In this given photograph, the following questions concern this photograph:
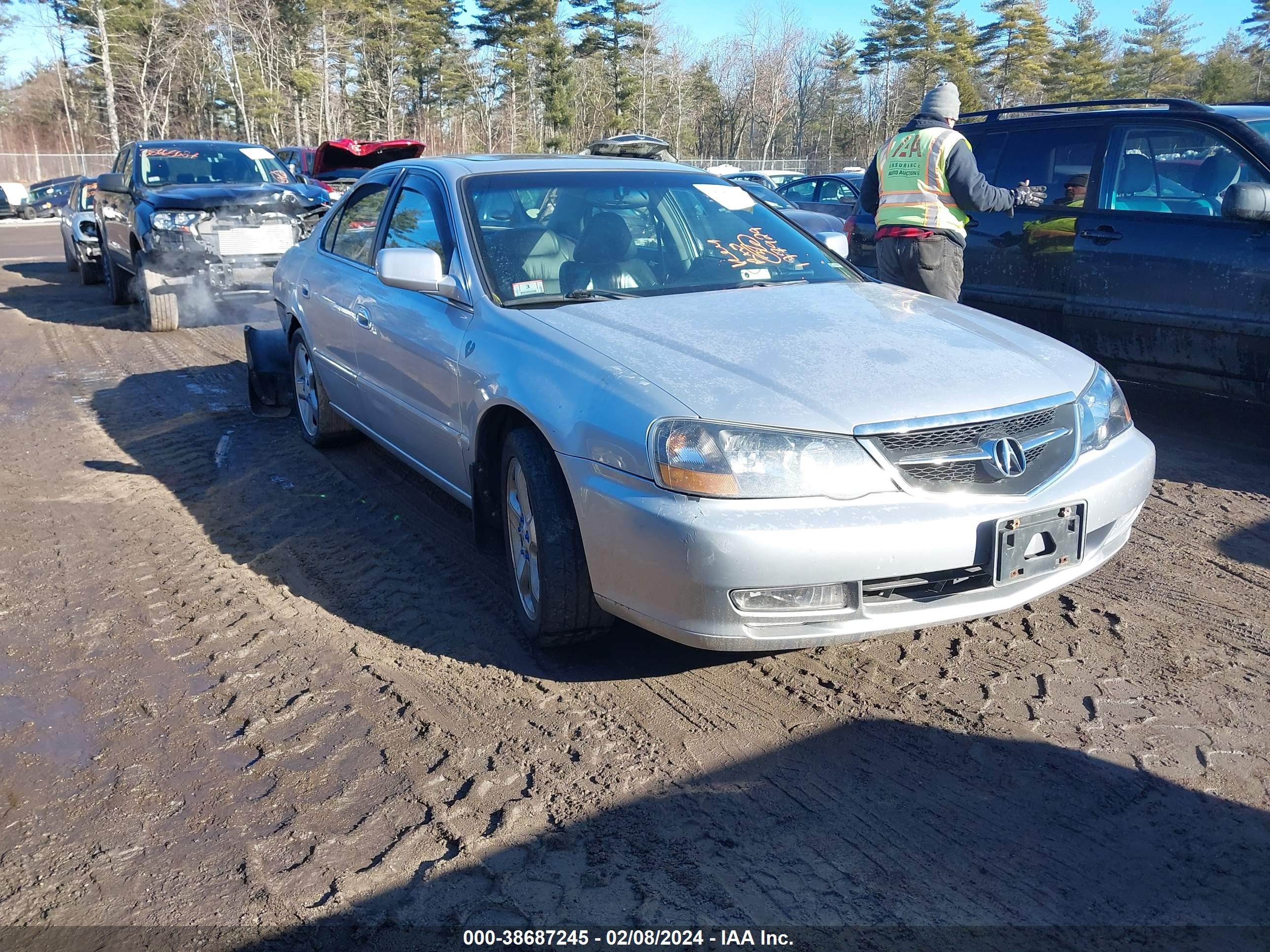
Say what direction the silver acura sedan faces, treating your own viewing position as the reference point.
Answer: facing the viewer and to the right of the viewer

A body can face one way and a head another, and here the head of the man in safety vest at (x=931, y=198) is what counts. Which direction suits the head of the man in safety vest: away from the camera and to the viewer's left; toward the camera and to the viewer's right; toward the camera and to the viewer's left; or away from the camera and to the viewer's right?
away from the camera and to the viewer's right

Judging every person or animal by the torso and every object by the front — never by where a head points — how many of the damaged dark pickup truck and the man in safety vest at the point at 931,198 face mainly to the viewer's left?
0

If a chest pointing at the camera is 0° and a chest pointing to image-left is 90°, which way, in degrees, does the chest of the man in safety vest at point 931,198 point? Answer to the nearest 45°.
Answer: approximately 225°

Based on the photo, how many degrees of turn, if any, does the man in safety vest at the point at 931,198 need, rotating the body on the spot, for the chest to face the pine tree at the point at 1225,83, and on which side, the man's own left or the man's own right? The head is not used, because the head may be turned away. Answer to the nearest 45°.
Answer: approximately 45° to the man's own left

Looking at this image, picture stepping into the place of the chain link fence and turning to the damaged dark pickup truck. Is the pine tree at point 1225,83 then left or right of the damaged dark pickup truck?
left

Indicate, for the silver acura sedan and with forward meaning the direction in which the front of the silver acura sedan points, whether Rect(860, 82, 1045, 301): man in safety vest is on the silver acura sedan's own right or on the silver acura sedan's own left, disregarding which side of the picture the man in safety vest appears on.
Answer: on the silver acura sedan's own left

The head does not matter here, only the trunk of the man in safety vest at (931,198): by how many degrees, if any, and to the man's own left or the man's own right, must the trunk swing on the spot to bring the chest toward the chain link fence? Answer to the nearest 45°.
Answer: approximately 90° to the man's own left

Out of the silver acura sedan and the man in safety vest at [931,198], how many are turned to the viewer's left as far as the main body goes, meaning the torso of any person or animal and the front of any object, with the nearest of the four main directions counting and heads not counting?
0

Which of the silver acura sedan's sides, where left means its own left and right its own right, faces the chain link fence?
back
